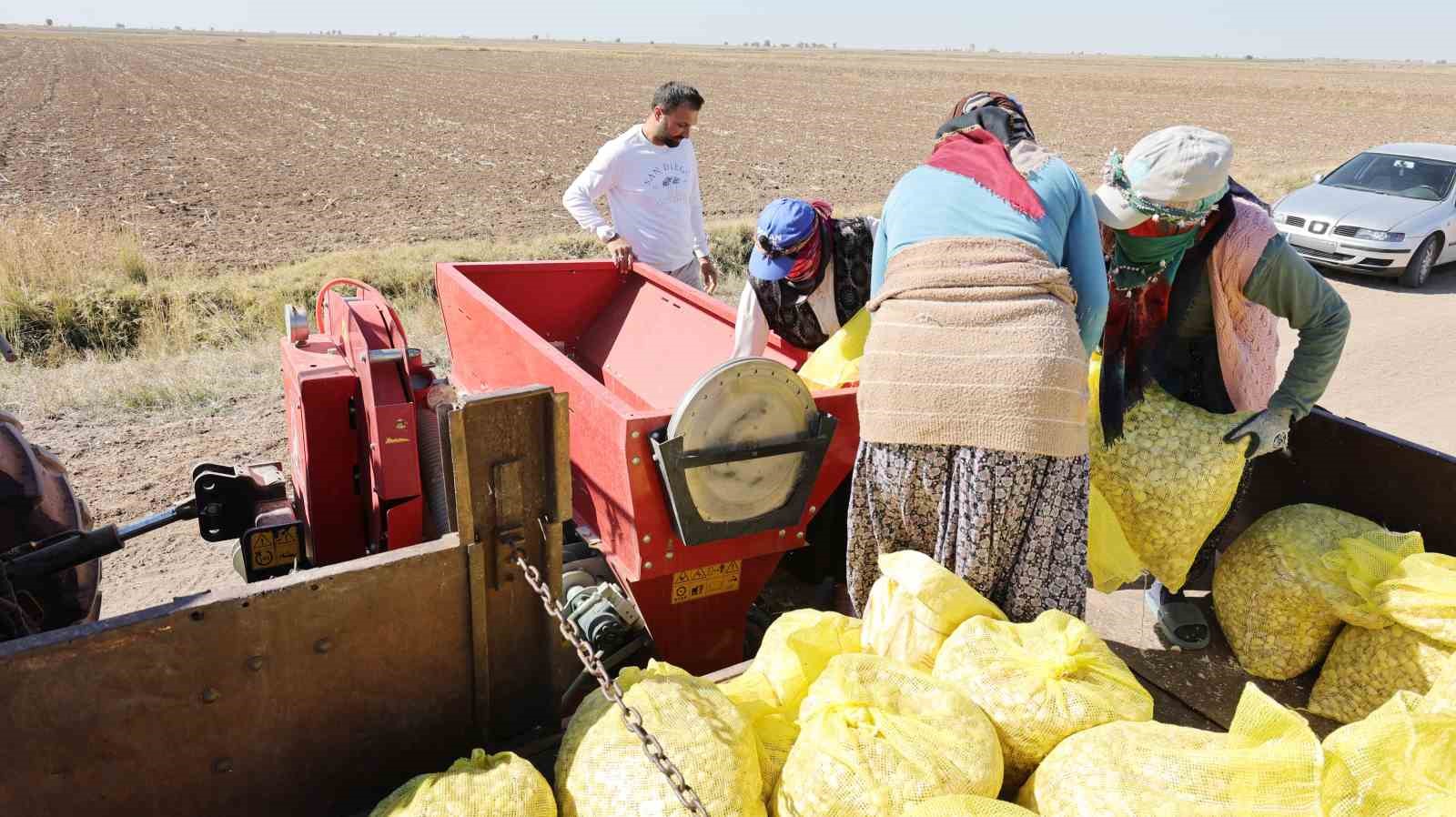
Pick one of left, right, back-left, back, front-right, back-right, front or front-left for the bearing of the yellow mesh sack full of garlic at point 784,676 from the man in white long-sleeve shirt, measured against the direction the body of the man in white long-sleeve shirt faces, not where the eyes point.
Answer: front-right

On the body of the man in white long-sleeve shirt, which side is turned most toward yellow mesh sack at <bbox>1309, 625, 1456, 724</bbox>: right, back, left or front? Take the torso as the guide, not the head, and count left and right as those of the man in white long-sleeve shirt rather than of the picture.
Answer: front

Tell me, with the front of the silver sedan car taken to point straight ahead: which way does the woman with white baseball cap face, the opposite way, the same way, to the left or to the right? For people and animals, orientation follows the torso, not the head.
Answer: the same way

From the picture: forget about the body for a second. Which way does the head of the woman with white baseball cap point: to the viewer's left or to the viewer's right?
to the viewer's left

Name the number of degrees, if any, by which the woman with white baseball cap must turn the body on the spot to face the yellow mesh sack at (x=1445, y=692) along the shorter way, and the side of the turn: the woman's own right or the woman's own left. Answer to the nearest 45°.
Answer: approximately 90° to the woman's own left

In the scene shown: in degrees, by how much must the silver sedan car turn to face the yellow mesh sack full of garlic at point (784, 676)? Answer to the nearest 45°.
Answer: approximately 45° to its left

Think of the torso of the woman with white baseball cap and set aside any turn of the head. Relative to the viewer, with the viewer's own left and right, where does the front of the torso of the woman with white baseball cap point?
facing the viewer and to the left of the viewer

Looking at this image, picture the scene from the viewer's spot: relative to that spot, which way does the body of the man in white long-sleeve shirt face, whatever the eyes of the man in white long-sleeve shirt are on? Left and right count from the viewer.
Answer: facing the viewer and to the right of the viewer

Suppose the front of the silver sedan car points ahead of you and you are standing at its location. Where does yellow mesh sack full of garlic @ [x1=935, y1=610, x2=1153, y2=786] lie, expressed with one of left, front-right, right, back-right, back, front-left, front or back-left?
front-left

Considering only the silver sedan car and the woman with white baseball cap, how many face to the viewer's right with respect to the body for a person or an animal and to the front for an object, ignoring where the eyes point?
0

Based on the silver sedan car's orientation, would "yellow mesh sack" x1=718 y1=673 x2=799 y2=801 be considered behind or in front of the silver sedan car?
in front

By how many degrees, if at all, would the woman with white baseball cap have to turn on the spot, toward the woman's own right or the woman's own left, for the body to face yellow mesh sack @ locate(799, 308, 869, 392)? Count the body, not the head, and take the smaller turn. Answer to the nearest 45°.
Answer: approximately 45° to the woman's own right
